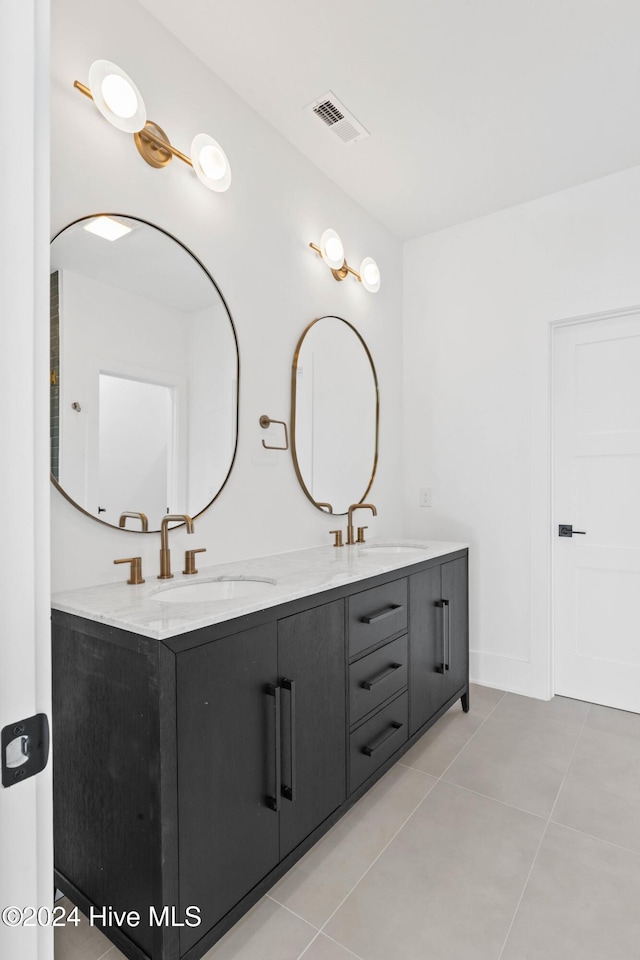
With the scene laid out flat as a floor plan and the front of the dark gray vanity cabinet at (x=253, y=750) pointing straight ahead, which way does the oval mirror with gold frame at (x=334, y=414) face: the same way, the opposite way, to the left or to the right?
the same way

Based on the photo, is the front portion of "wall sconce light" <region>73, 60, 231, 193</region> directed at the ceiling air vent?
no

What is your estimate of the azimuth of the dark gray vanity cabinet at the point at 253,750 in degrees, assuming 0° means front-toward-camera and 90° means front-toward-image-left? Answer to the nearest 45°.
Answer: approximately 315°

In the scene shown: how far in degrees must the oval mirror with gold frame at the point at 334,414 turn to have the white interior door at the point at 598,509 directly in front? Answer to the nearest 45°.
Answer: approximately 45° to its left

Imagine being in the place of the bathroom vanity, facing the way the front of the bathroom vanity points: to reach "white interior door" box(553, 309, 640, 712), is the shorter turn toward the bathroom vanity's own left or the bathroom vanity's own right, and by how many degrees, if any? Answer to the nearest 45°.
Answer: approximately 90° to the bathroom vanity's own left

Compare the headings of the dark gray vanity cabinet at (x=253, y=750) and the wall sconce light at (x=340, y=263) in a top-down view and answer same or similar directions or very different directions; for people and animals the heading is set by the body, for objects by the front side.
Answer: same or similar directions

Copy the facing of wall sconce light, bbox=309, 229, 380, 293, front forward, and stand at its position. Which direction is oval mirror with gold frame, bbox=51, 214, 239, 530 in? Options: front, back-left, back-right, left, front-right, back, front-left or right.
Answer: right

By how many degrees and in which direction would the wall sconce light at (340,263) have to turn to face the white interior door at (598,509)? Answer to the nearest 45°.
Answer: approximately 45° to its left

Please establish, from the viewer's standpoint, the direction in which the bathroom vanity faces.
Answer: facing the viewer and to the right of the viewer

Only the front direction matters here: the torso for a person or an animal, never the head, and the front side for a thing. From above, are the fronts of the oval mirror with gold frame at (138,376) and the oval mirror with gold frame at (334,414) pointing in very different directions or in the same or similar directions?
same or similar directions

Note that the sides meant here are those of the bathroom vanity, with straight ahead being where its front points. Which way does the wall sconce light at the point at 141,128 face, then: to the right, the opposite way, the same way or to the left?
the same way

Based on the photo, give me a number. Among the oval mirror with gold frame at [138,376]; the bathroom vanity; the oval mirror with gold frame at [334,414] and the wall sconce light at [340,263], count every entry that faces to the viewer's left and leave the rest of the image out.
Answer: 0

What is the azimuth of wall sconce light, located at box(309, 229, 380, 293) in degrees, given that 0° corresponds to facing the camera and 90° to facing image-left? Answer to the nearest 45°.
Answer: approximately 315°

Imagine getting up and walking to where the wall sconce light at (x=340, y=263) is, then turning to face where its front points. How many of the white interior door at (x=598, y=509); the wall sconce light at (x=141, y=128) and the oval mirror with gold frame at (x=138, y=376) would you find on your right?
2

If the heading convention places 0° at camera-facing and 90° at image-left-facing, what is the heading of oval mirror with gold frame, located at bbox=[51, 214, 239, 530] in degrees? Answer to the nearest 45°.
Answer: approximately 315°

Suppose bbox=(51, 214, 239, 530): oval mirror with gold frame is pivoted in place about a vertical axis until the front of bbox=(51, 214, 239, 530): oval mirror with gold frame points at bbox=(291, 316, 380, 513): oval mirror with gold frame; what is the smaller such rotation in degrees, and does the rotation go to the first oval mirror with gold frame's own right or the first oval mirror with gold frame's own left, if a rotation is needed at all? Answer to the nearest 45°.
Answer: approximately 90° to the first oval mirror with gold frame's own left
